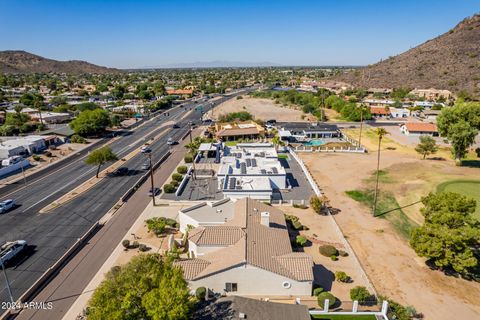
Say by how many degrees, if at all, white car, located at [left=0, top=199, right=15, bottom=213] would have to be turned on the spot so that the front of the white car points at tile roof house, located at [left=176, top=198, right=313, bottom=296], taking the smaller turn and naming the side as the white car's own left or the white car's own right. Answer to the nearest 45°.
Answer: approximately 90° to the white car's own left

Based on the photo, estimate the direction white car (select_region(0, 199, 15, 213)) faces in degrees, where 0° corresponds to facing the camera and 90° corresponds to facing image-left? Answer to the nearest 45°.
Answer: approximately 45°

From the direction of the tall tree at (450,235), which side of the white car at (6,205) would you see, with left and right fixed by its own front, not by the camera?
left

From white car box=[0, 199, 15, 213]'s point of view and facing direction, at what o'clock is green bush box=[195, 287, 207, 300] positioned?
The green bush is roughly at 10 o'clock from the white car.

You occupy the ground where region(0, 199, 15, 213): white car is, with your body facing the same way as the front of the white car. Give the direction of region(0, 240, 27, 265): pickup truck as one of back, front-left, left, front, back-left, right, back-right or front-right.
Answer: front-left

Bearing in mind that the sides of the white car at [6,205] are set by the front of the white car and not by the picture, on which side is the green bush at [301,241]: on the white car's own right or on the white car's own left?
on the white car's own left
